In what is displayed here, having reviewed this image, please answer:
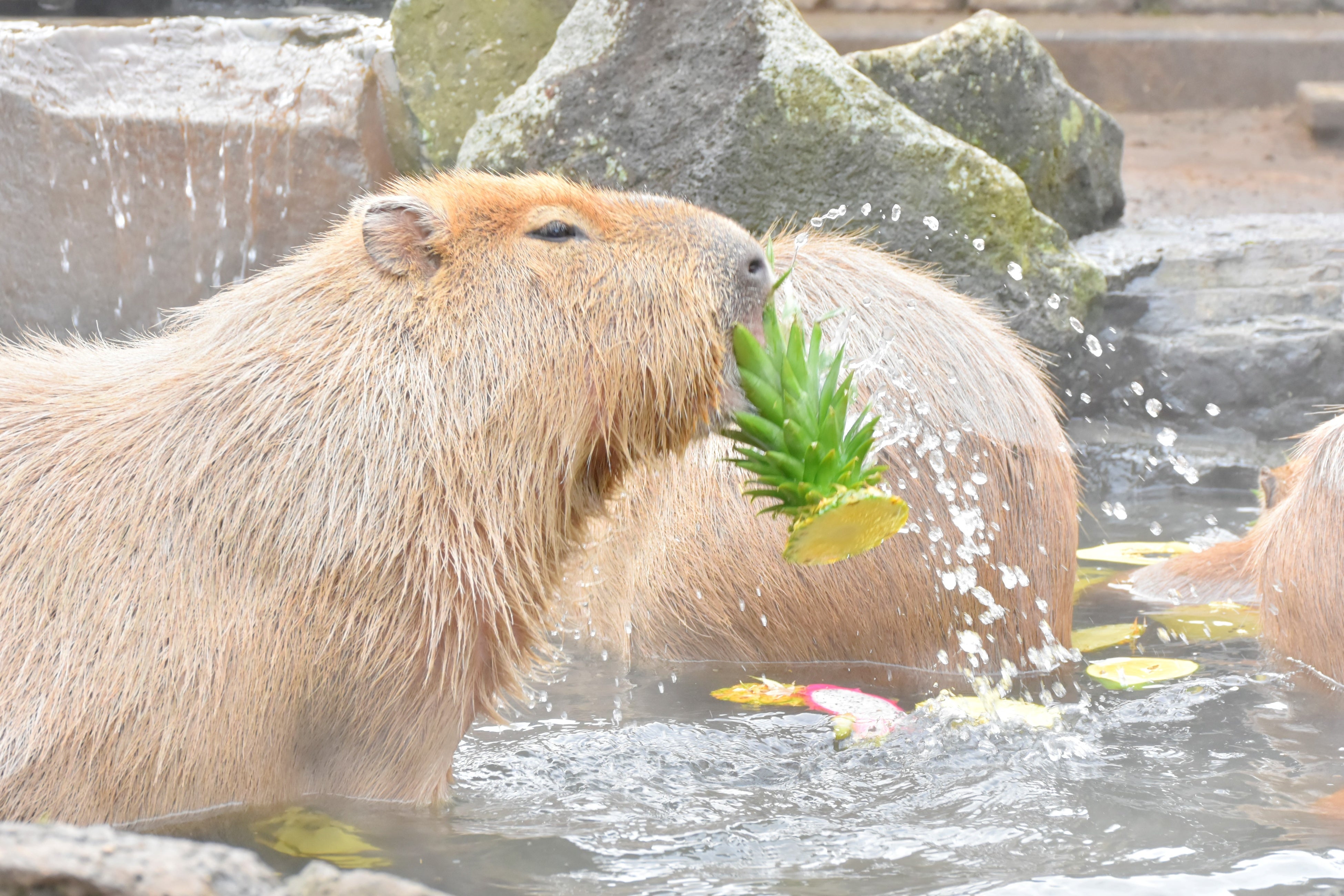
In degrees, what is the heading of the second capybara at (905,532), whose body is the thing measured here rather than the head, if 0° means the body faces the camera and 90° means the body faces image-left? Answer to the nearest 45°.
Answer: approximately 90°

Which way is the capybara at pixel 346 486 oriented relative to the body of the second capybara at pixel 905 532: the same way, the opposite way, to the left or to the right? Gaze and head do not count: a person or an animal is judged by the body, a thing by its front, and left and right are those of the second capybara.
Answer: the opposite way

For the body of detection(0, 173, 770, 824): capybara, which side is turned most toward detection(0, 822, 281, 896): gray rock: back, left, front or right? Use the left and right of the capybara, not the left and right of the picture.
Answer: right

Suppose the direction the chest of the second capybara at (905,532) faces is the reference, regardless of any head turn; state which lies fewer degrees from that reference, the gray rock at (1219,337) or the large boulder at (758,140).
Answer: the large boulder

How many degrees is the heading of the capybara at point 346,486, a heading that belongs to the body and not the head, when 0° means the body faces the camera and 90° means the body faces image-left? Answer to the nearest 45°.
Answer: approximately 270°
